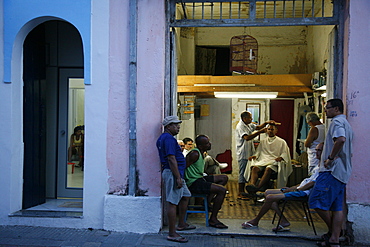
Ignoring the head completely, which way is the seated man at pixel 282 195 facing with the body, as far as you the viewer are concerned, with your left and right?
facing to the left of the viewer

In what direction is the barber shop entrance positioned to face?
toward the camera

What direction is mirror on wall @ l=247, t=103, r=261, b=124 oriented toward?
toward the camera

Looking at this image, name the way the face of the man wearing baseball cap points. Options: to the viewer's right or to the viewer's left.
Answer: to the viewer's right

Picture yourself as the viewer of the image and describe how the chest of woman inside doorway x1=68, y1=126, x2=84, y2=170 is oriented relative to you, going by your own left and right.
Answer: facing the viewer

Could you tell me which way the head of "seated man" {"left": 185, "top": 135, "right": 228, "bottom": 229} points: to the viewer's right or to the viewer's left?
to the viewer's right

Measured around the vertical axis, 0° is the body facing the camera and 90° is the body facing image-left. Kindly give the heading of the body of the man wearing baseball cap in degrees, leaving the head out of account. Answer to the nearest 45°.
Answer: approximately 270°

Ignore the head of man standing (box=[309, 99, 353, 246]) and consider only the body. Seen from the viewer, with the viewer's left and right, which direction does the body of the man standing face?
facing to the left of the viewer

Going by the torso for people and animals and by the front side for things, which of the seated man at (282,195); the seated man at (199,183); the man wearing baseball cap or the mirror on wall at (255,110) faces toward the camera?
the mirror on wall

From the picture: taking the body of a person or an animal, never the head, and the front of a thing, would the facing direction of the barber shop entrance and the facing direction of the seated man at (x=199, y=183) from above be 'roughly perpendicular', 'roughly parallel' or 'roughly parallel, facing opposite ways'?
roughly perpendicular

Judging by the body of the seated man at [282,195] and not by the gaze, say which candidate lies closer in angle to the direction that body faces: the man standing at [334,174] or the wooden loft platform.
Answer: the wooden loft platform

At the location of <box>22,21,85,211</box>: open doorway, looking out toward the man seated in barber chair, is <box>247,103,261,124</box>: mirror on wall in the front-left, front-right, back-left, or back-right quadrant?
front-left

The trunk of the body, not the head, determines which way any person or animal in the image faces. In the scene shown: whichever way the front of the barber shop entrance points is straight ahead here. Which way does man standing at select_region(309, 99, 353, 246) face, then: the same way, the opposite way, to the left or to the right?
to the right

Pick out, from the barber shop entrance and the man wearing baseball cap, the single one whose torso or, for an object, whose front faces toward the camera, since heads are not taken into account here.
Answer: the barber shop entrance

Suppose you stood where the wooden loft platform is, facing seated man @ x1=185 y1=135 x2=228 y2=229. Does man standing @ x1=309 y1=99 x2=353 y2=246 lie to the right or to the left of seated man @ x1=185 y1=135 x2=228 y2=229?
left

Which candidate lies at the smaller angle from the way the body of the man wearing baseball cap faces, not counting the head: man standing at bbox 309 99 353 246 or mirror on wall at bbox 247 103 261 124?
the man standing
